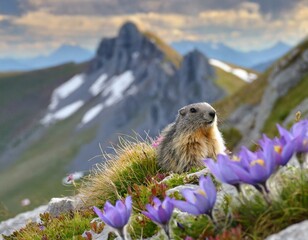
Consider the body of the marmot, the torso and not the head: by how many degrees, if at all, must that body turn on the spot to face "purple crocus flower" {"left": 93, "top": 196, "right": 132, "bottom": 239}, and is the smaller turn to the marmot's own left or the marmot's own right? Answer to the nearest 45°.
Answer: approximately 45° to the marmot's own right

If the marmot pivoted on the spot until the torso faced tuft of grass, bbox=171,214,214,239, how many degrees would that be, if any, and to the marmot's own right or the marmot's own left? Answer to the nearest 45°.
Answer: approximately 45° to the marmot's own right

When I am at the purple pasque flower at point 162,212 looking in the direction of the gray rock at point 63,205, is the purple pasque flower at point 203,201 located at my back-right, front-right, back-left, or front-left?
back-right

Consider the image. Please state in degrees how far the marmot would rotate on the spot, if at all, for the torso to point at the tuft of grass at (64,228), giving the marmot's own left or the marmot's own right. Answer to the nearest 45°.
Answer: approximately 90° to the marmot's own right

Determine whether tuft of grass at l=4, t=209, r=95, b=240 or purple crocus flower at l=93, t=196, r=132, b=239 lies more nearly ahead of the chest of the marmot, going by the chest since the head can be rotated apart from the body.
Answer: the purple crocus flower

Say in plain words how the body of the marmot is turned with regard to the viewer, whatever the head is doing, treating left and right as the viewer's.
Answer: facing the viewer and to the right of the viewer

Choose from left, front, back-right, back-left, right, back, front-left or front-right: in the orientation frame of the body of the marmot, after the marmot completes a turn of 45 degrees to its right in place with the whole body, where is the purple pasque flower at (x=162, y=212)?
front

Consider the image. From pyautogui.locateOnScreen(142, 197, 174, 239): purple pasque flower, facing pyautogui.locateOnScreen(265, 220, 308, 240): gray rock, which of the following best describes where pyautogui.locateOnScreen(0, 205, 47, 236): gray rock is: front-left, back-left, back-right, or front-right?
back-left
